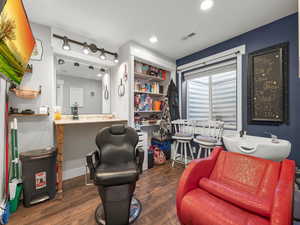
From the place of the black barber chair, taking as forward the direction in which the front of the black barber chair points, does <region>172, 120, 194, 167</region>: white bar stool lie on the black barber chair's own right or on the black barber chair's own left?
on the black barber chair's own left

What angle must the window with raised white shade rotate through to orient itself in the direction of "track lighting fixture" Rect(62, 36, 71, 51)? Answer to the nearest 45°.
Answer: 0° — it already faces it

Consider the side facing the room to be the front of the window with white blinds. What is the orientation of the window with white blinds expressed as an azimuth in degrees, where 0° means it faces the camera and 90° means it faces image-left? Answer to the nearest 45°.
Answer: approximately 45°

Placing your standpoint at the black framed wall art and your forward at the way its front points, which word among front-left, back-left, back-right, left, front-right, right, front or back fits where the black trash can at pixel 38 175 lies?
front

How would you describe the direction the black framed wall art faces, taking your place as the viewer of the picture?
facing the viewer and to the left of the viewer

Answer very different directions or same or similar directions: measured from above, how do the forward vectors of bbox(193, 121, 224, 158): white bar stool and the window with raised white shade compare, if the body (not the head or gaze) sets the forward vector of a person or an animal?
same or similar directions

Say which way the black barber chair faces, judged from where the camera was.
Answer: facing the viewer

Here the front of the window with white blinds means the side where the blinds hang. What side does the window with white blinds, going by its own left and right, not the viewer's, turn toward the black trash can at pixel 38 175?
front

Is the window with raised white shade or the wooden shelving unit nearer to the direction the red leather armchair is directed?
the wooden shelving unit

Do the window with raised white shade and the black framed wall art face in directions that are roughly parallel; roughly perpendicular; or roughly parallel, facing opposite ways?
roughly parallel

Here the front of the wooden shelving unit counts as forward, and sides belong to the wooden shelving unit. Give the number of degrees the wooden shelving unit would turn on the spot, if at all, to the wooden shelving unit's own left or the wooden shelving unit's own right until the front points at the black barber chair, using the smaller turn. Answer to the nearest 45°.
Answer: approximately 45° to the wooden shelving unit's own right

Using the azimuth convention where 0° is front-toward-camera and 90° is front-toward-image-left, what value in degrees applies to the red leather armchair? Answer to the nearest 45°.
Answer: approximately 45°

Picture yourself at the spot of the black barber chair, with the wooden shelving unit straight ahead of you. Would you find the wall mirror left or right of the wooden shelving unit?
left

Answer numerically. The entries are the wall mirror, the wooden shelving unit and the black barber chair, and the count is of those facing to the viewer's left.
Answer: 0

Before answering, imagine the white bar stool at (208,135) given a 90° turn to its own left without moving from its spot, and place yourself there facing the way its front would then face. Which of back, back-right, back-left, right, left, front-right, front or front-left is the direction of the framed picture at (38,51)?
right

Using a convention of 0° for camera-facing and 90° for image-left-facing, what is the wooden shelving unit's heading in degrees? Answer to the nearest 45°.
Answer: approximately 315°
